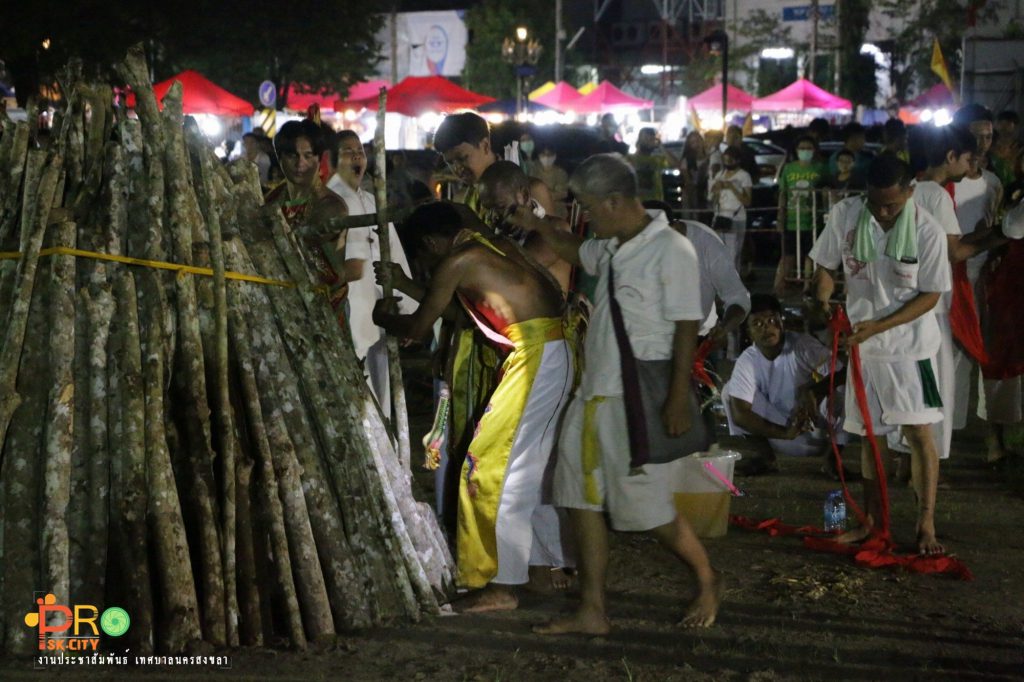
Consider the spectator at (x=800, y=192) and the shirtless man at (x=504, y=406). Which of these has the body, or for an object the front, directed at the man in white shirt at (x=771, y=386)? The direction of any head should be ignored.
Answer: the spectator

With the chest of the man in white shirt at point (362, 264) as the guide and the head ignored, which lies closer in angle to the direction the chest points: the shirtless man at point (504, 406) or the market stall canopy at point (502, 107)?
the shirtless man

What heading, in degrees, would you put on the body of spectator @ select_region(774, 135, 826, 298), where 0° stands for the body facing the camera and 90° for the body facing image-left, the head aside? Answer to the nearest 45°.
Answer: approximately 0°

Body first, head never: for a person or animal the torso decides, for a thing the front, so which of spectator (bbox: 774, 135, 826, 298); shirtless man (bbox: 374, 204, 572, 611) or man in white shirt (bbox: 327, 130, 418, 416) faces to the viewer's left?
the shirtless man

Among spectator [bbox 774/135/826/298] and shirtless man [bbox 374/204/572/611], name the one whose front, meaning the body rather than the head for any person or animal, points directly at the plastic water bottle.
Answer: the spectator

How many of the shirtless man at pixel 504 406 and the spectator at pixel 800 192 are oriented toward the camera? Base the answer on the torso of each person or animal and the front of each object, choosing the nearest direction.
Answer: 1

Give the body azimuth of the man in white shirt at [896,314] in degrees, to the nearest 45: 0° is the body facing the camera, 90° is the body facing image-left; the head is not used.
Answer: approximately 45°

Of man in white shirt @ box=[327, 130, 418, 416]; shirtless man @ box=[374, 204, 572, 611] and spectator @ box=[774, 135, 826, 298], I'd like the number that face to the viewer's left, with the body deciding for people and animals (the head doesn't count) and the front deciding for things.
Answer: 1

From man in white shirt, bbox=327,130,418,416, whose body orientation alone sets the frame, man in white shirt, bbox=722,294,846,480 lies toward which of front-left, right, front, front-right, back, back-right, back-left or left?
front-left
